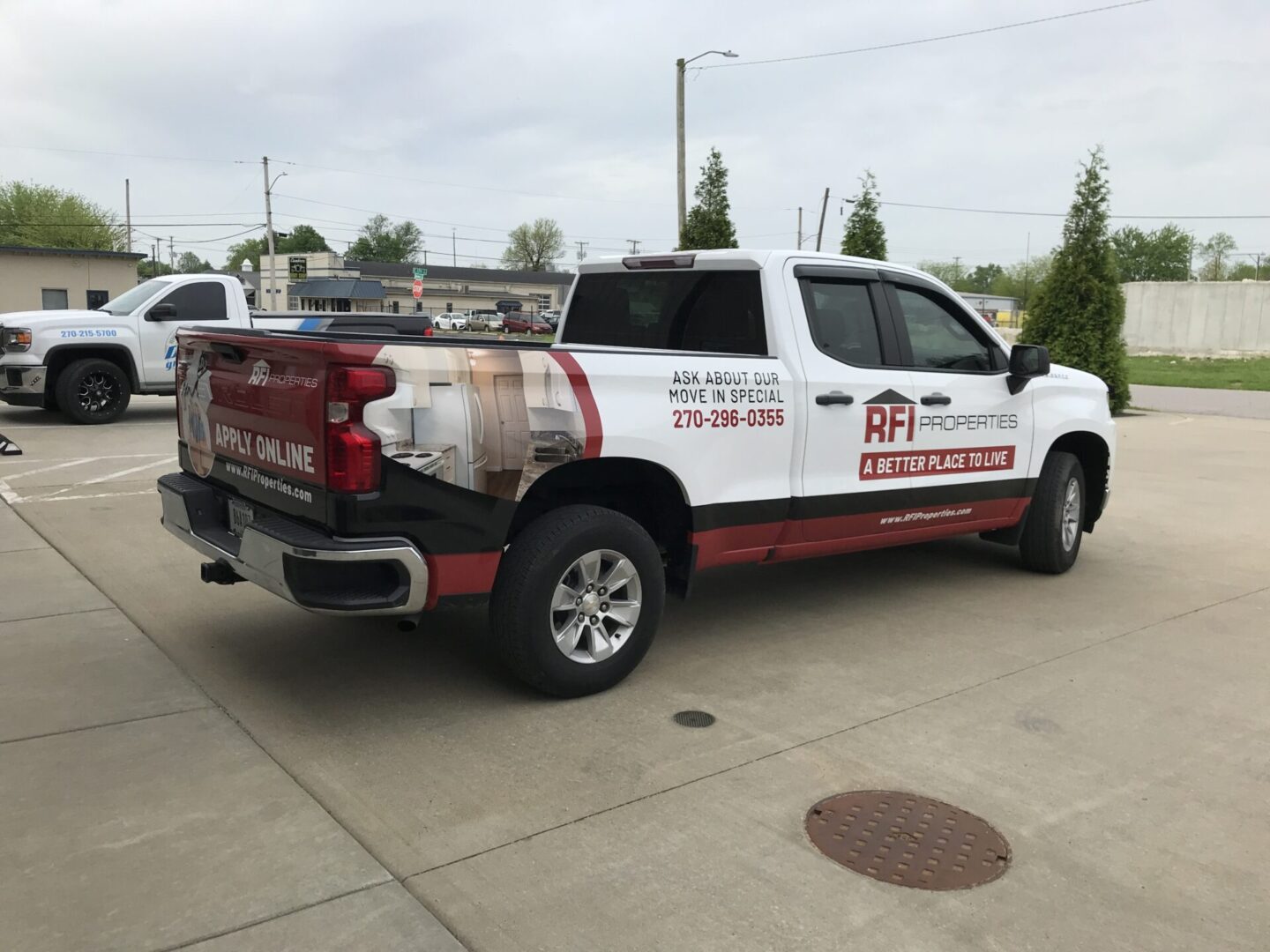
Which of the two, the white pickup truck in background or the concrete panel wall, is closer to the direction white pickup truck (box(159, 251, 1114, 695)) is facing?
the concrete panel wall

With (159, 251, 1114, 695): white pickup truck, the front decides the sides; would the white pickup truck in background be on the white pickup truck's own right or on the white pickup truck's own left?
on the white pickup truck's own left

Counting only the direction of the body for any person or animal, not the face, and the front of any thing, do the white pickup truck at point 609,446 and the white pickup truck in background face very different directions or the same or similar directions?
very different directions

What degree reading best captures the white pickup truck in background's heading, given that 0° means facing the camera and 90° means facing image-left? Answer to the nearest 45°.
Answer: approximately 90°

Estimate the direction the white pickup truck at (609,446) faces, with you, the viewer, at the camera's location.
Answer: facing away from the viewer and to the right of the viewer

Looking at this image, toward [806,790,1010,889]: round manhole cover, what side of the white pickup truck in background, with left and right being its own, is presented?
left

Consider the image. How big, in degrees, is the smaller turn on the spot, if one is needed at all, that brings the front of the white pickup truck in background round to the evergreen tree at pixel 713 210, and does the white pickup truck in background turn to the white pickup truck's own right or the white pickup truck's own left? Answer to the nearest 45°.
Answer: approximately 135° to the white pickup truck's own right

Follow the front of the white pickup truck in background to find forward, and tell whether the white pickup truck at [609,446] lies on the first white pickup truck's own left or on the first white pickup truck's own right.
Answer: on the first white pickup truck's own left

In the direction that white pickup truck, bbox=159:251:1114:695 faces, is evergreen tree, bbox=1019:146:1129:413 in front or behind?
in front

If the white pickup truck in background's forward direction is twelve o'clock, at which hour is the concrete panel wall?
The concrete panel wall is roughly at 5 o'clock from the white pickup truck in background.

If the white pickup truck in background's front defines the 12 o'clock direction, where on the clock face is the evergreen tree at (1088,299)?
The evergreen tree is roughly at 6 o'clock from the white pickup truck in background.

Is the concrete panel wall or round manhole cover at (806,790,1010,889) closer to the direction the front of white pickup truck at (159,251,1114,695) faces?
the concrete panel wall

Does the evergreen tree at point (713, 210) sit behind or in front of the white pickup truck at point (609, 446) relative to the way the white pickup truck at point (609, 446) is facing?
in front

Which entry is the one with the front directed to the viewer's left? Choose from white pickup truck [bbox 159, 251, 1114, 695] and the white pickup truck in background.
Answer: the white pickup truck in background
